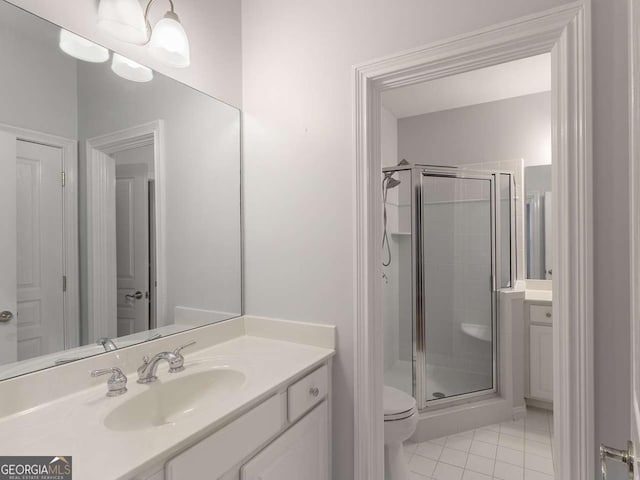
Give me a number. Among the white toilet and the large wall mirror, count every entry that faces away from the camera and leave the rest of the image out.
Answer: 0

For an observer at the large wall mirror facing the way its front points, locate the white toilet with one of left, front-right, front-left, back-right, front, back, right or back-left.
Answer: front-left

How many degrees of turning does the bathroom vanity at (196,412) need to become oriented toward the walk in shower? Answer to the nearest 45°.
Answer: approximately 90° to its left

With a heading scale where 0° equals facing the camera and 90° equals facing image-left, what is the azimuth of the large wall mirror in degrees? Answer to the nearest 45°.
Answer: approximately 315°

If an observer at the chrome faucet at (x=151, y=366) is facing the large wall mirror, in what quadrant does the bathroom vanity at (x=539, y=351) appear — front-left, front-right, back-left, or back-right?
back-right

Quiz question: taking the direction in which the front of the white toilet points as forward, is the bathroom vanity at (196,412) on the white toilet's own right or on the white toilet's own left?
on the white toilet's own right
